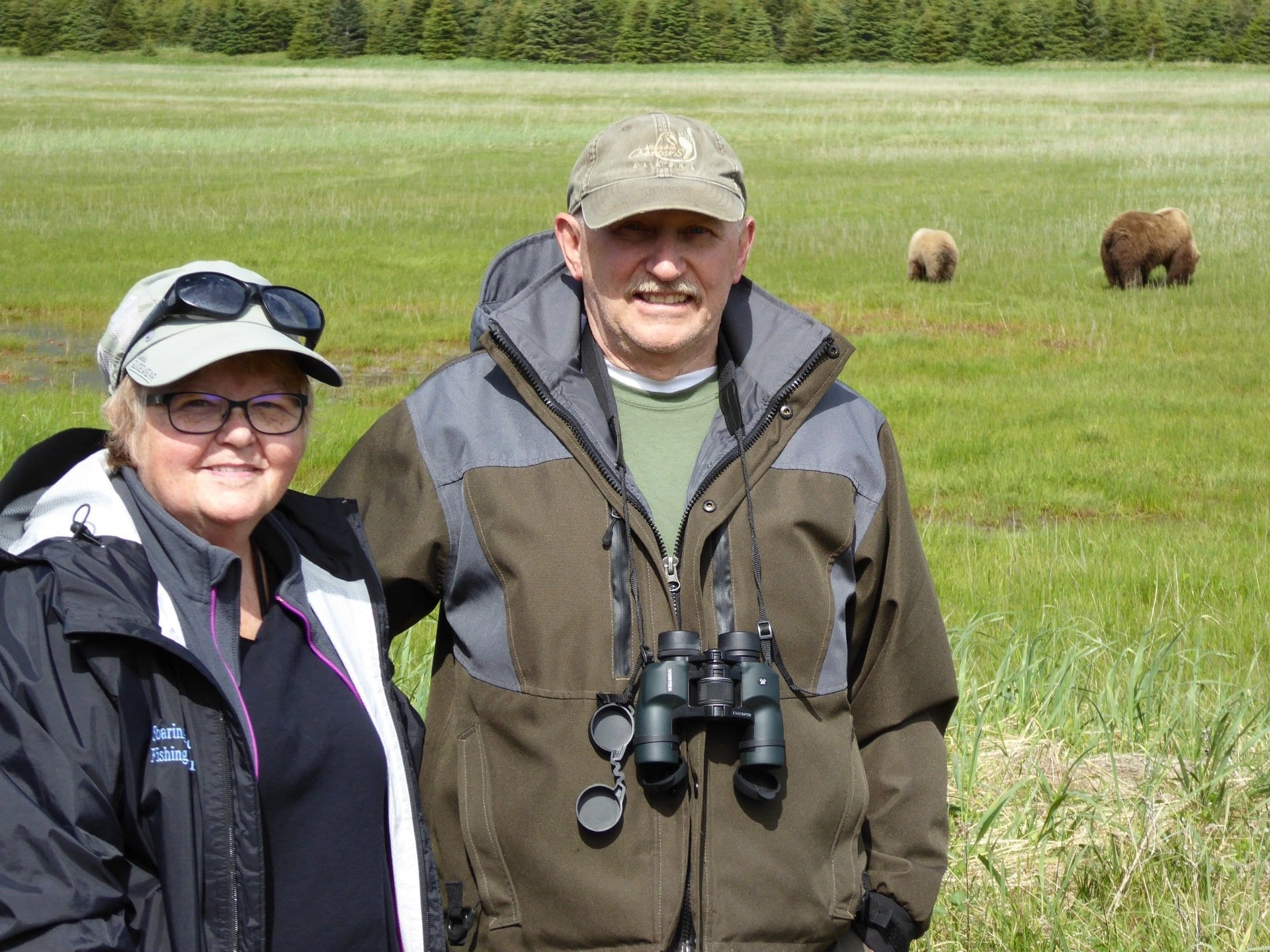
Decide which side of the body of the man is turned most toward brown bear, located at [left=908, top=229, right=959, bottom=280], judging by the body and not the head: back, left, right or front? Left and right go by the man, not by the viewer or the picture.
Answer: back

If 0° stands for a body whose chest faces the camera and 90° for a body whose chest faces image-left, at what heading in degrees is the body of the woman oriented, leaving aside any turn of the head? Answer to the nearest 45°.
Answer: approximately 315°

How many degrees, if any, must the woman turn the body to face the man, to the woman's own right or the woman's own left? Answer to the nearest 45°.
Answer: approximately 45° to the woman's own left

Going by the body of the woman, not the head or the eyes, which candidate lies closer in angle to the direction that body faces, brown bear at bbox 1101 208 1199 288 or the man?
the man

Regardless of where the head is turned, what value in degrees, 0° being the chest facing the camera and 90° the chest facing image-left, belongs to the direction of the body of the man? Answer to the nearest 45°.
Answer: approximately 0°

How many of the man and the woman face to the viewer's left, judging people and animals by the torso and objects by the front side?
0
